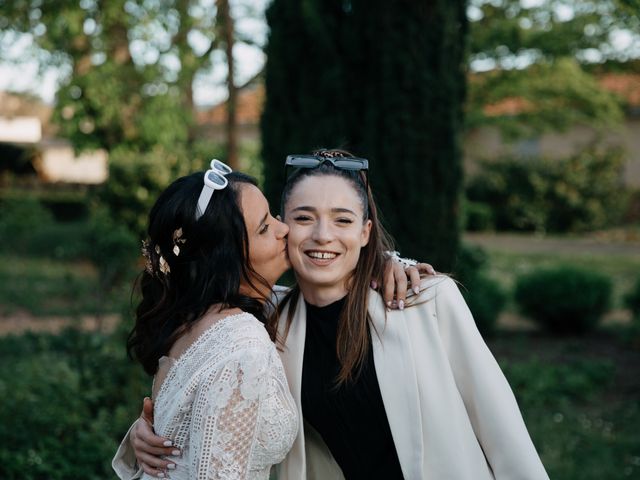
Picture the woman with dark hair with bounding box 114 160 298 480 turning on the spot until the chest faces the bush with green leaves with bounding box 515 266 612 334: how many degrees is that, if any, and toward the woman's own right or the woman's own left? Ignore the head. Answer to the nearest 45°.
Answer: approximately 45° to the woman's own left

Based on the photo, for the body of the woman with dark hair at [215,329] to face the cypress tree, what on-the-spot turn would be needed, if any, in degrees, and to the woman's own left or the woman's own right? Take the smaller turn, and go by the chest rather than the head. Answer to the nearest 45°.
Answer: approximately 90° to the woman's own left

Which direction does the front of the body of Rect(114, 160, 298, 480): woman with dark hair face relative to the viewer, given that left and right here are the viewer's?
facing to the right of the viewer

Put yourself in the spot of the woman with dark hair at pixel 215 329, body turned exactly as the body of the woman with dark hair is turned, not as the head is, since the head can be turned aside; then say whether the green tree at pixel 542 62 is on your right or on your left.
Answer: on your left

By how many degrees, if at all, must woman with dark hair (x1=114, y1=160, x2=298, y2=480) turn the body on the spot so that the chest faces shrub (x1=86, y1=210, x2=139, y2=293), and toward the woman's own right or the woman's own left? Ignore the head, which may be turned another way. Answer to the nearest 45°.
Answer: approximately 90° to the woman's own left

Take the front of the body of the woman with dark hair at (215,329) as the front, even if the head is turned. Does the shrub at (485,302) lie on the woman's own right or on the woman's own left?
on the woman's own left

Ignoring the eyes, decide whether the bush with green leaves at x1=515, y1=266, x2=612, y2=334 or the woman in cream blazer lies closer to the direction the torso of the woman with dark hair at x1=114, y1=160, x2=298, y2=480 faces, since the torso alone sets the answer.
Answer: the woman in cream blazer

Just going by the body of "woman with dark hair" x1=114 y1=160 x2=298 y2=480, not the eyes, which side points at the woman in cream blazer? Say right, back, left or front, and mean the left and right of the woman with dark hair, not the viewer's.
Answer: front
